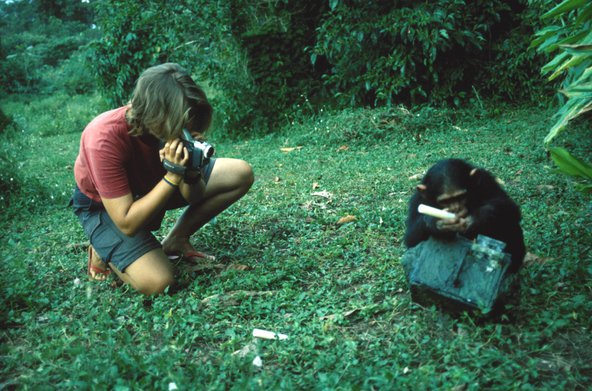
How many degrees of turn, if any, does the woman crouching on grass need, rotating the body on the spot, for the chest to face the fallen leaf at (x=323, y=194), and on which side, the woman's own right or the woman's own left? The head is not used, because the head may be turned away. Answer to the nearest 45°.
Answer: approximately 45° to the woman's own left

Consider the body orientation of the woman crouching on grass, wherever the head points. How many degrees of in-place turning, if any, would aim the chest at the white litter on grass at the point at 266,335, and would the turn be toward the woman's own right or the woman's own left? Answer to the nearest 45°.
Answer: approximately 90° to the woman's own right

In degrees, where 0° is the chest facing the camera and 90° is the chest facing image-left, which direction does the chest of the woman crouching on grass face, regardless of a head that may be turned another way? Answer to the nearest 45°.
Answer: approximately 270°

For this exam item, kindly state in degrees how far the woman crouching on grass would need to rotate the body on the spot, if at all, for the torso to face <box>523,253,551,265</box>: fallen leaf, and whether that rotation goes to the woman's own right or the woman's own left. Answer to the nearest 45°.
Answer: approximately 45° to the woman's own right

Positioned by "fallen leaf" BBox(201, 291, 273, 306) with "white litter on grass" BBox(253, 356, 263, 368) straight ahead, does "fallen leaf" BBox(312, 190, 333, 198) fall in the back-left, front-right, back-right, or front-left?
back-left
